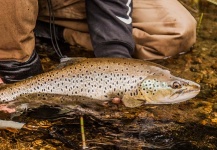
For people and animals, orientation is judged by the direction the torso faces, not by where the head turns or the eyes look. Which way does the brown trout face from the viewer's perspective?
to the viewer's right

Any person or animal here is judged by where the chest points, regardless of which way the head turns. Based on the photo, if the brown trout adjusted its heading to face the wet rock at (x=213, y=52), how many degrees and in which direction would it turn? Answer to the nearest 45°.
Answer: approximately 45° to its left
